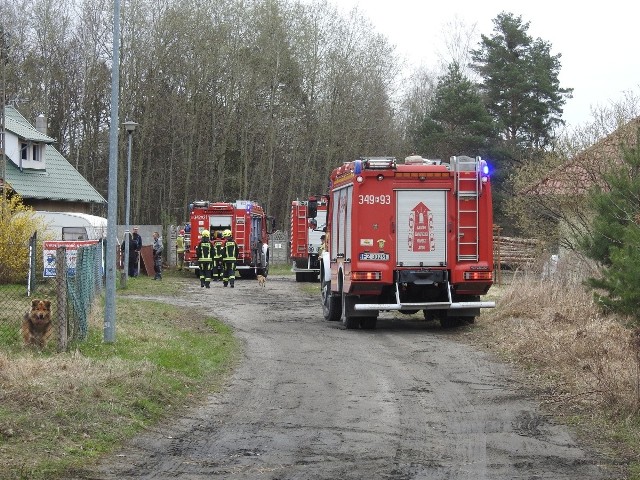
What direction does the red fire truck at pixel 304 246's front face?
away from the camera

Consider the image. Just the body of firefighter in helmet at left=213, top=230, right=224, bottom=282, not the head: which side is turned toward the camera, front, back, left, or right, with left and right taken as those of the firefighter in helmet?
back

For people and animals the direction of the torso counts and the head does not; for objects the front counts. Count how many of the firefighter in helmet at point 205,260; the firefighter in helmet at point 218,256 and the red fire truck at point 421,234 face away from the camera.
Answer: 3

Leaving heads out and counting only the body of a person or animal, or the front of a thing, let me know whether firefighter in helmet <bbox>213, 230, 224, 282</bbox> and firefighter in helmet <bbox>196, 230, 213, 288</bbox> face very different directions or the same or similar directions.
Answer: same or similar directions

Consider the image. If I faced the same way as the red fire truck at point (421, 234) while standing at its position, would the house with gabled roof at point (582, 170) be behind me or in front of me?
in front

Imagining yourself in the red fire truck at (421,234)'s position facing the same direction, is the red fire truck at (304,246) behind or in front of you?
in front

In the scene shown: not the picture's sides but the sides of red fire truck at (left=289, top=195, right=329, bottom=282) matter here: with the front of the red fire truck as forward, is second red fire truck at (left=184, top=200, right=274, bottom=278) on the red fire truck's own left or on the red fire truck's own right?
on the red fire truck's own left

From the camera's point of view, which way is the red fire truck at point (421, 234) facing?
away from the camera

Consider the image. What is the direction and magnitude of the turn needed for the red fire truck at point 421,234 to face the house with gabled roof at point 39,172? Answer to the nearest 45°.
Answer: approximately 45° to its left

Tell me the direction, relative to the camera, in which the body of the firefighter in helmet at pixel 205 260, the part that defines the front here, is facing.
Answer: away from the camera
